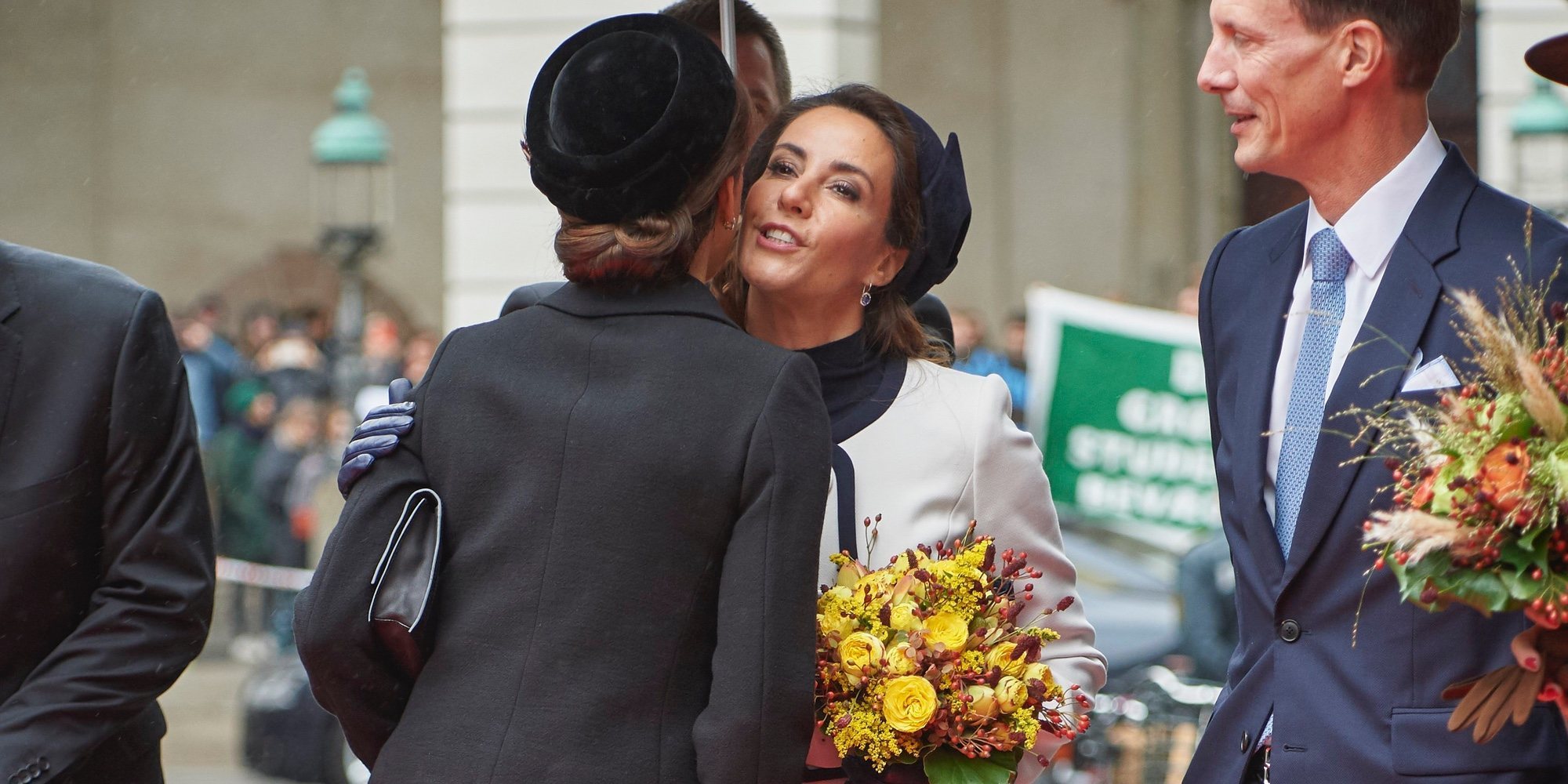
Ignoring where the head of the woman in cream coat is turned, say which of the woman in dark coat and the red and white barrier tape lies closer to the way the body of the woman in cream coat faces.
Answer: the woman in dark coat

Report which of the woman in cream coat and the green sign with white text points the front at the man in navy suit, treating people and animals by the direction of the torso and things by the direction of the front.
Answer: the green sign with white text

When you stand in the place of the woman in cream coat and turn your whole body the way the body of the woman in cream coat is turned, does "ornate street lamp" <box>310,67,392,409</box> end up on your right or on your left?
on your right

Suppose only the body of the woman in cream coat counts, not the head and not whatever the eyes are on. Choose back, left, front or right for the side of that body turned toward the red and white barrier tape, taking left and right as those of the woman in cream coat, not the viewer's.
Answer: right

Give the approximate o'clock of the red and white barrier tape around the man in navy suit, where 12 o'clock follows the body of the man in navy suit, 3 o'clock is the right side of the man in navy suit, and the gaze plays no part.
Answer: The red and white barrier tape is roughly at 3 o'clock from the man in navy suit.

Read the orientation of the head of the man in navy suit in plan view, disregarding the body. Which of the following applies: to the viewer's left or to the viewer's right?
to the viewer's left

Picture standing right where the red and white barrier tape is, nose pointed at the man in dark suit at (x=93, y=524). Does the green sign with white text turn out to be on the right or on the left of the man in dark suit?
left

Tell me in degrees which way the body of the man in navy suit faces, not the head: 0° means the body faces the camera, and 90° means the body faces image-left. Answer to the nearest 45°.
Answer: approximately 45°
